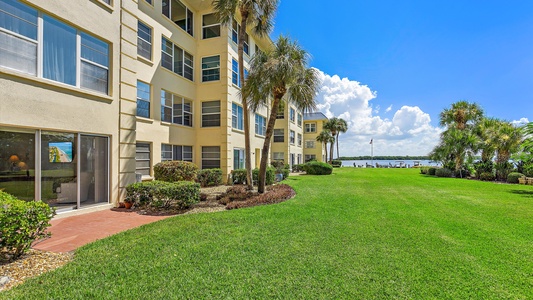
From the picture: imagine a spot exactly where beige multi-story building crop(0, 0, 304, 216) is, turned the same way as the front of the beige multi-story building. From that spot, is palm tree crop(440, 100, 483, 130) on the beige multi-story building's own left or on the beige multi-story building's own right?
on the beige multi-story building's own left

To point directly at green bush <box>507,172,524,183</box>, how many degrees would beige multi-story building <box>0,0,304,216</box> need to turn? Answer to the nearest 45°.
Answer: approximately 45° to its left

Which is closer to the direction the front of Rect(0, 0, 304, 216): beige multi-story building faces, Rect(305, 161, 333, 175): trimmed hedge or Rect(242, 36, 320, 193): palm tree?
the palm tree

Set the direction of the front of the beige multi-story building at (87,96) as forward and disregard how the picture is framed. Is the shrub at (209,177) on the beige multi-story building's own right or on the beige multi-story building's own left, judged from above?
on the beige multi-story building's own left

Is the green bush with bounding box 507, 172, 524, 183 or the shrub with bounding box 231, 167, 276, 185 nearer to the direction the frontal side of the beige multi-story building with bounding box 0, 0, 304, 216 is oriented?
the green bush

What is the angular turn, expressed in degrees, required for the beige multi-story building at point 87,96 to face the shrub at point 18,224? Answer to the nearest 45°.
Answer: approximately 45° to its right

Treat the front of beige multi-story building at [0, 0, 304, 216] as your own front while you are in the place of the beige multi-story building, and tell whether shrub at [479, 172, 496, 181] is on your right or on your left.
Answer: on your left

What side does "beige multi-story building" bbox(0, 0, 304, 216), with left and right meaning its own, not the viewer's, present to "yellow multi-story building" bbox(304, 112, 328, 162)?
left

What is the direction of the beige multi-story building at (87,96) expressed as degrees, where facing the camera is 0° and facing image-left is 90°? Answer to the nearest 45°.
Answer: approximately 315°
